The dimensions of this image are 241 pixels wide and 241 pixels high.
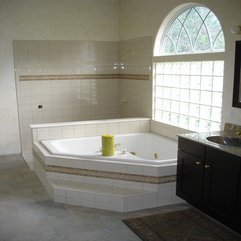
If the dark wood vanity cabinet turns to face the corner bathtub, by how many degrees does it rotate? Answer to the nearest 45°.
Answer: approximately 45° to its right

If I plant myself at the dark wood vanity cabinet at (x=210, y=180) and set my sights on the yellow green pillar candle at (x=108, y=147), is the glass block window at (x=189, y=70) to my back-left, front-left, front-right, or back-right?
front-right

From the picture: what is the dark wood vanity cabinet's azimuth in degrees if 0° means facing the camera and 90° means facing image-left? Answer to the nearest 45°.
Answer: approximately 45°

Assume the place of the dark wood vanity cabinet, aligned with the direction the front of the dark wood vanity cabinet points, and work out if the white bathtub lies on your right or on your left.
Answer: on your right

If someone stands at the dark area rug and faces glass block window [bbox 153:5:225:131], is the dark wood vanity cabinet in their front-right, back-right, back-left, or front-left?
front-right

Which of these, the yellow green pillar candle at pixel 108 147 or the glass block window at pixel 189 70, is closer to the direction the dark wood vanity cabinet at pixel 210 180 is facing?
the yellow green pillar candle

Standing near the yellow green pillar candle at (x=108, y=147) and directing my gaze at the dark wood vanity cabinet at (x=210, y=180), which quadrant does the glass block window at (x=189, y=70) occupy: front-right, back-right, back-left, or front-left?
front-left
